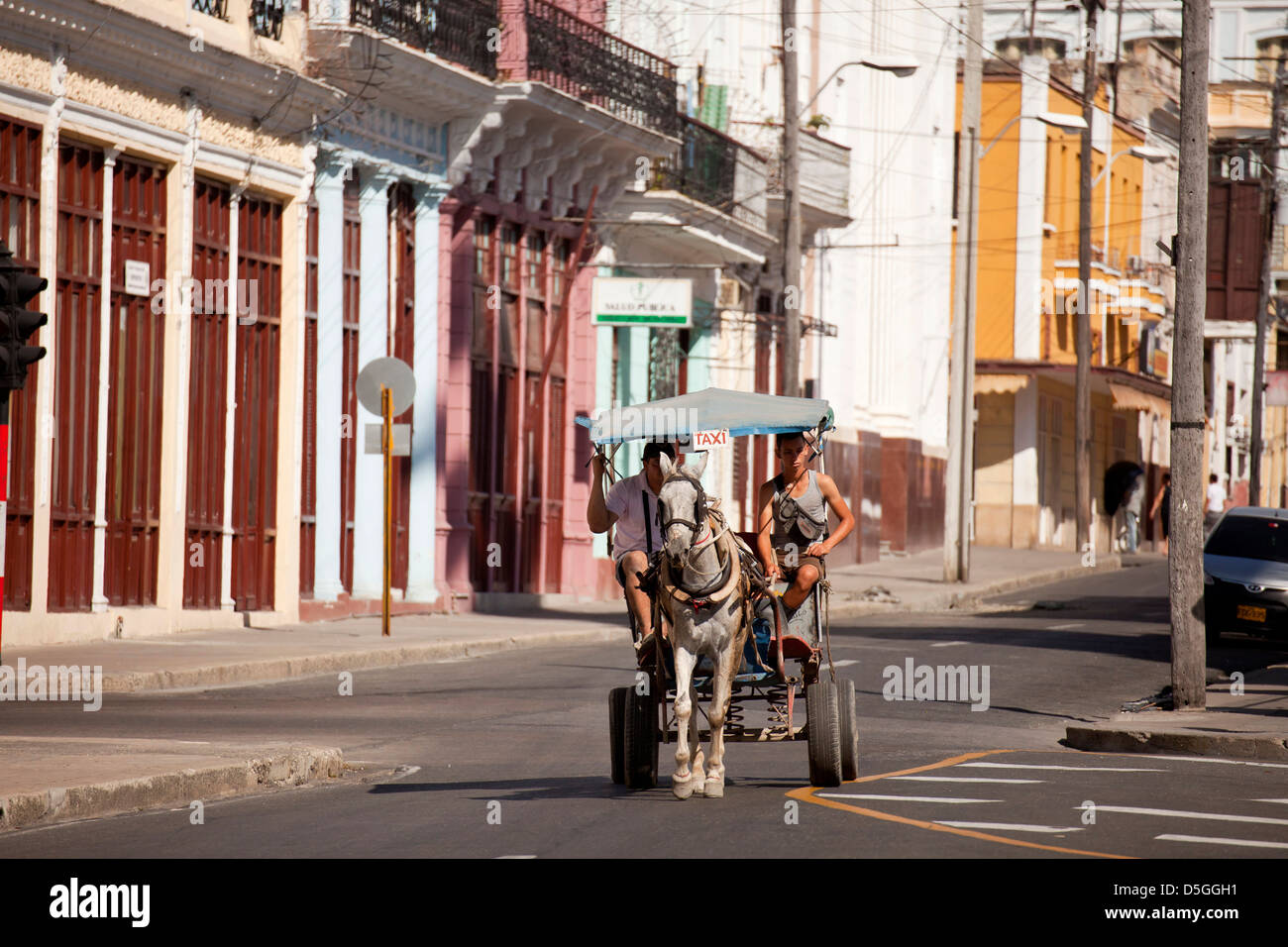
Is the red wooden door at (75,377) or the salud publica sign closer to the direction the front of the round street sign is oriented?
the salud publica sign

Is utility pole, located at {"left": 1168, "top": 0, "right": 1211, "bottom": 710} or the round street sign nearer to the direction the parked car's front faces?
the utility pole

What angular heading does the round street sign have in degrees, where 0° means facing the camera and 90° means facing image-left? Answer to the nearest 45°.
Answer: approximately 180°

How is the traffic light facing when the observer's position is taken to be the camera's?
facing to the right of the viewer

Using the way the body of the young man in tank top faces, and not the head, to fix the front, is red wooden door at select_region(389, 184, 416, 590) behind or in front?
behind

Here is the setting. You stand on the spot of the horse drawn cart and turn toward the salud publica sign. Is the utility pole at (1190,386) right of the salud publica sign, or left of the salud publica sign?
right

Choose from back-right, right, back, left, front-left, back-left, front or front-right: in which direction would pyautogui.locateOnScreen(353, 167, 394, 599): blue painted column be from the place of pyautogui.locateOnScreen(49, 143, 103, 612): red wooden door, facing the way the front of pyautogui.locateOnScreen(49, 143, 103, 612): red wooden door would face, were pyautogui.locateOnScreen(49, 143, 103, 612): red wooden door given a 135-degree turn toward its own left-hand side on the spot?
front-right

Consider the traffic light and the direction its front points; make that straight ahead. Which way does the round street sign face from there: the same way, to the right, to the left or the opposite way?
to the left

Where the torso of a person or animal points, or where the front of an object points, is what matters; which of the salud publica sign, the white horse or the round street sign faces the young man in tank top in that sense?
the salud publica sign
